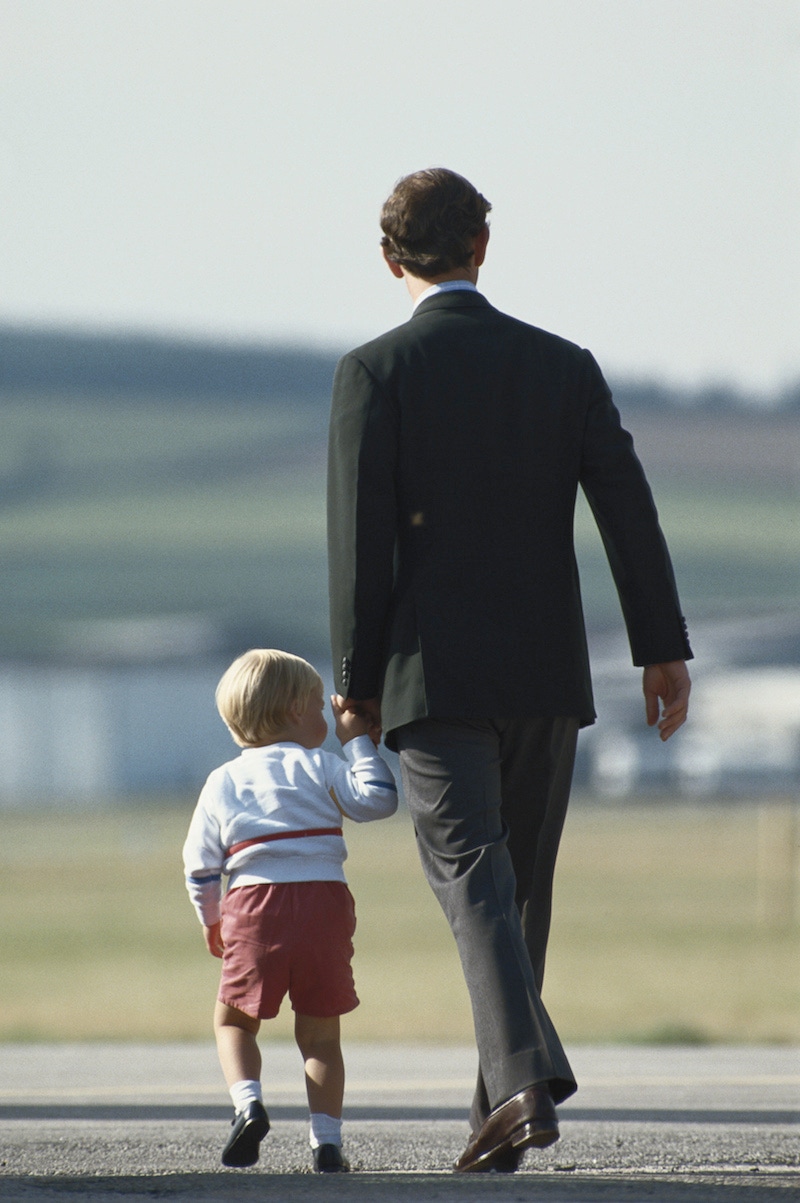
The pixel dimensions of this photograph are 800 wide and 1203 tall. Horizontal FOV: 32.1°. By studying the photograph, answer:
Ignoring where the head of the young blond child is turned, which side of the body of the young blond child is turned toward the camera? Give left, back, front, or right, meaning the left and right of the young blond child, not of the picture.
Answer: back

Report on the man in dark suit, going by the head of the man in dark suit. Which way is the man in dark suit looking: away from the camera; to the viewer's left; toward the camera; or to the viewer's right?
away from the camera

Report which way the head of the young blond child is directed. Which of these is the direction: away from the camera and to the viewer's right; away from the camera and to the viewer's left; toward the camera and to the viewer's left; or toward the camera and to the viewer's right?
away from the camera and to the viewer's right
